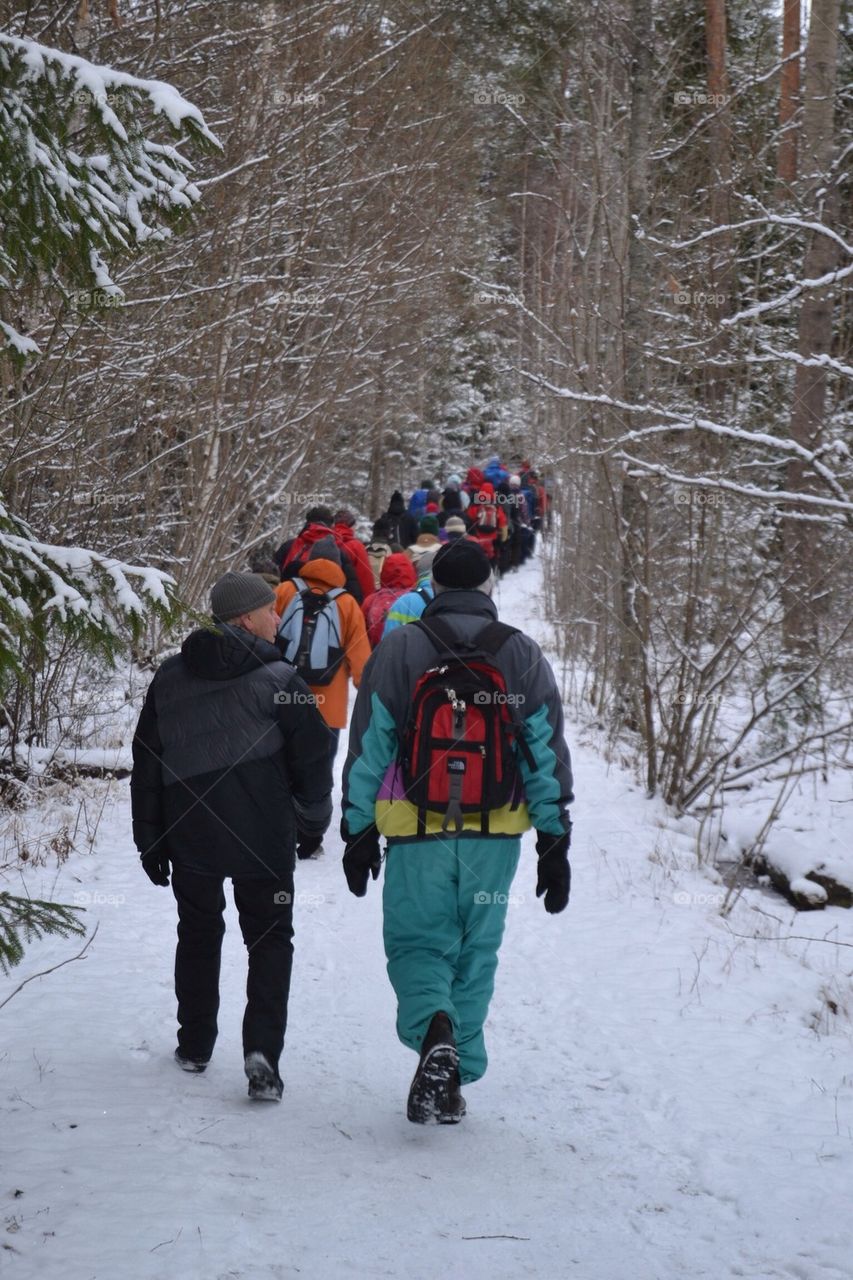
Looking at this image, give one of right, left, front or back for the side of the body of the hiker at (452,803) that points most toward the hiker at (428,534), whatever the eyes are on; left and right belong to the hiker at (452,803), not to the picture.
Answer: front

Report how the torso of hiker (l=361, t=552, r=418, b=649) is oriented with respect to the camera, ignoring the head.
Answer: away from the camera

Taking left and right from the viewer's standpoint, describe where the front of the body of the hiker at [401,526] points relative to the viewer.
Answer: facing away from the viewer

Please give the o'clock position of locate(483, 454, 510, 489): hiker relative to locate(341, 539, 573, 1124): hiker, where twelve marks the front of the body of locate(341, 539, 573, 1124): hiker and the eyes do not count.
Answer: locate(483, 454, 510, 489): hiker is roughly at 12 o'clock from locate(341, 539, 573, 1124): hiker.

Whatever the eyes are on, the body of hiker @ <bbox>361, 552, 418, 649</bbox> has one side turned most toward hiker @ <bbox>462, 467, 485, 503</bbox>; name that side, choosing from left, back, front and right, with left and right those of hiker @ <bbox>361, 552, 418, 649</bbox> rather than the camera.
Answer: front

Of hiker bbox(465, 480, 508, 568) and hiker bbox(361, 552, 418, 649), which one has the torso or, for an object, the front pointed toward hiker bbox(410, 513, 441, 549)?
hiker bbox(361, 552, 418, 649)

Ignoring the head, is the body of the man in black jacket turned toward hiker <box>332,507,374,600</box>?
yes

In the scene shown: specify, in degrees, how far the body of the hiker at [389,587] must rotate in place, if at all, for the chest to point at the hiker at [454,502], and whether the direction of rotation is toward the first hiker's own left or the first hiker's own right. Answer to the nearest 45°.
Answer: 0° — they already face them

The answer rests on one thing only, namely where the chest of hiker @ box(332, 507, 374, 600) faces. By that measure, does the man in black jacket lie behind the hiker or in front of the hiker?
behind

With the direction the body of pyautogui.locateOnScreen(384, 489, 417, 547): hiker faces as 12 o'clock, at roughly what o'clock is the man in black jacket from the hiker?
The man in black jacket is roughly at 6 o'clock from the hiker.

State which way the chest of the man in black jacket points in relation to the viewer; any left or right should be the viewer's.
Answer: facing away from the viewer

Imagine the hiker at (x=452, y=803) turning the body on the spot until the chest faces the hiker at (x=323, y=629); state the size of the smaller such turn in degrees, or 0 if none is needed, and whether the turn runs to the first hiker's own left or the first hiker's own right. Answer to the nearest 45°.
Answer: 0° — they already face them

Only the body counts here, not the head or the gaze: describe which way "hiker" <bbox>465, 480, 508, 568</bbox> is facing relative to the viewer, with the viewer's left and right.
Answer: facing away from the viewer

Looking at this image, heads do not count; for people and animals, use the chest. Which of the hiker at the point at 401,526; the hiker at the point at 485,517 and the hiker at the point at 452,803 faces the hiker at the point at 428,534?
the hiker at the point at 452,803

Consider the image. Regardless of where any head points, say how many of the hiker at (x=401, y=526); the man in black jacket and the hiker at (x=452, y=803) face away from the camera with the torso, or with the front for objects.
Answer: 3
